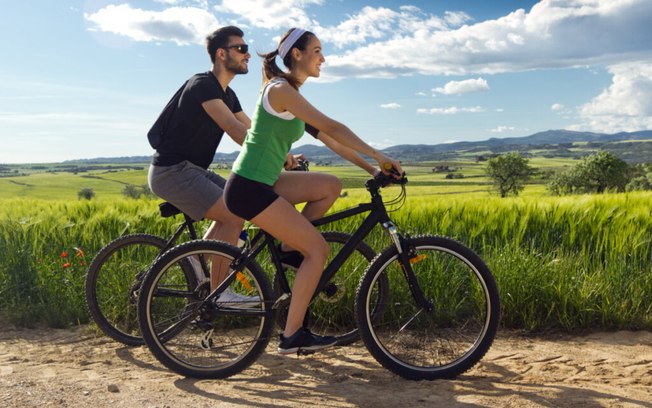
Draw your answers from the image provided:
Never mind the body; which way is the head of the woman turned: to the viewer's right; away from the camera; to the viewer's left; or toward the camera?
to the viewer's right

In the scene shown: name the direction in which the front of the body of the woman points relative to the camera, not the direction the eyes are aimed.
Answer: to the viewer's right

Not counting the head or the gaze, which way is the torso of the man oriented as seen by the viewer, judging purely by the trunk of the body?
to the viewer's right

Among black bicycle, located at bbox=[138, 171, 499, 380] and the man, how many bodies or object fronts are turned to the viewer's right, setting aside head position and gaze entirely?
2

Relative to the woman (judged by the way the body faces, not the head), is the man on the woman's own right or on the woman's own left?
on the woman's own left

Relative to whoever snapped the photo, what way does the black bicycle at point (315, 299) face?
facing to the right of the viewer

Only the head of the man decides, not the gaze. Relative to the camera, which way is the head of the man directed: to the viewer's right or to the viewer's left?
to the viewer's right

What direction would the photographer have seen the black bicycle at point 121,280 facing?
facing to the right of the viewer
